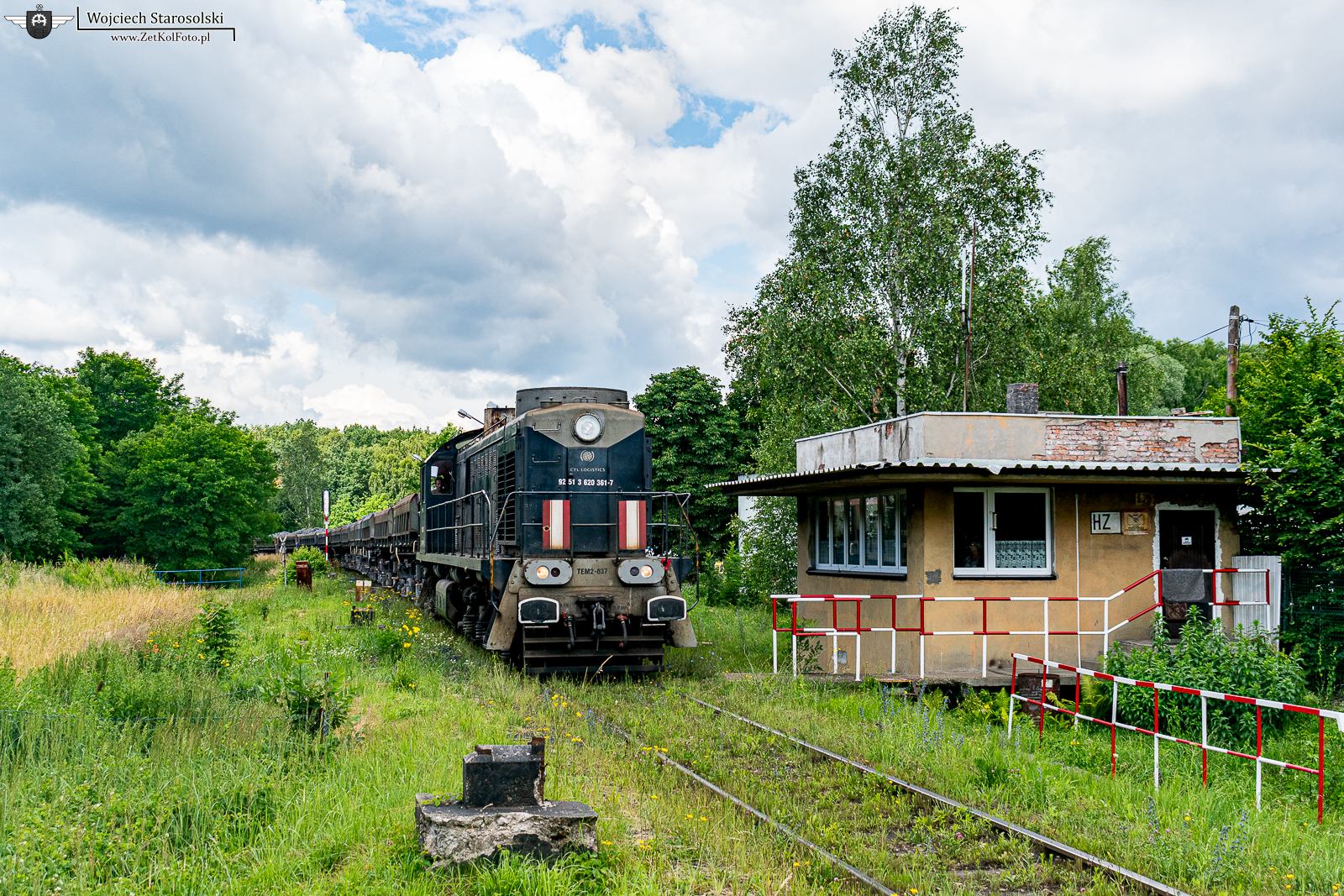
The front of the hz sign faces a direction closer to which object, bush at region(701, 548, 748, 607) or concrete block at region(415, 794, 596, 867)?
the concrete block

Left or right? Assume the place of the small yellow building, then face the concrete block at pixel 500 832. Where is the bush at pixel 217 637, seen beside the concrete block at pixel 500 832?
right

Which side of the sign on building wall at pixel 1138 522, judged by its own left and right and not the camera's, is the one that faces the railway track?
front

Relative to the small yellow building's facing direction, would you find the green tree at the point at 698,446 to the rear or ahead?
to the rear

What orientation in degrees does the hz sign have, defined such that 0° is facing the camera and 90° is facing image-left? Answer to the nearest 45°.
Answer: approximately 0°

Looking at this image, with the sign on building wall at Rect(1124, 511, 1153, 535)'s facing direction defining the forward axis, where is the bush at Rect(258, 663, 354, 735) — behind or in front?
in front

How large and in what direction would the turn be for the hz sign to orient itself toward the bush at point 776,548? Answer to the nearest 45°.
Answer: approximately 135° to its right

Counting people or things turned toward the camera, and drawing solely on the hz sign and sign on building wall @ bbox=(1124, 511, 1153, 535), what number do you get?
2

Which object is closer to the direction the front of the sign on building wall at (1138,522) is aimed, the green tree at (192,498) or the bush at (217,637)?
the bush

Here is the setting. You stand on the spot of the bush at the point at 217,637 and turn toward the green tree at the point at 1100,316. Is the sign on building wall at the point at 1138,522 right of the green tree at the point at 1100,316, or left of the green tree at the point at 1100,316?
right

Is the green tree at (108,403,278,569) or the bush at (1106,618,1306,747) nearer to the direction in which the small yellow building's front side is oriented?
the bush

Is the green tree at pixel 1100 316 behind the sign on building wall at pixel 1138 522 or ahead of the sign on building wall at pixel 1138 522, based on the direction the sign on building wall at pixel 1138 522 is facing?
behind
